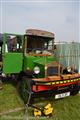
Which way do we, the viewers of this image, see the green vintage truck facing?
facing the viewer and to the right of the viewer
